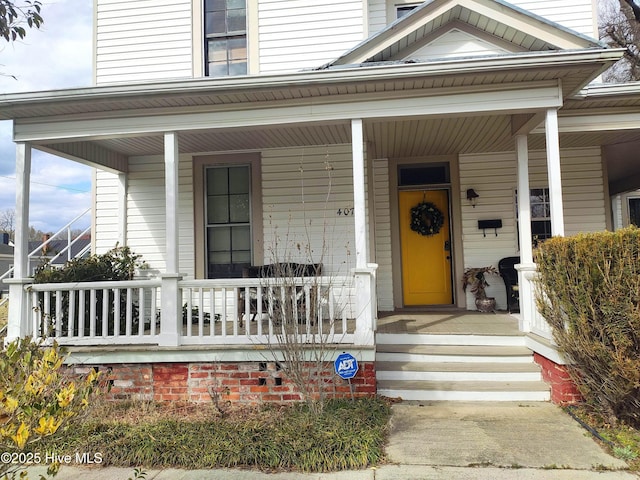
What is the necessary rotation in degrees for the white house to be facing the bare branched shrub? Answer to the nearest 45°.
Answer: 0° — it already faces it

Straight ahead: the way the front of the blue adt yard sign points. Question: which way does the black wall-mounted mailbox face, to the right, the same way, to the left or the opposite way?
the same way

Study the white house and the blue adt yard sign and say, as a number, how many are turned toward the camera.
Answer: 2

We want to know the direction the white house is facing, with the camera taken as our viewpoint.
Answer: facing the viewer

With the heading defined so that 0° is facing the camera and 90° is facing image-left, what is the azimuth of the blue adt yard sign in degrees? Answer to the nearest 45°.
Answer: approximately 0°

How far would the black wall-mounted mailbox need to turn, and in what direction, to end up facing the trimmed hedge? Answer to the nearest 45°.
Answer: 0° — it already faces it

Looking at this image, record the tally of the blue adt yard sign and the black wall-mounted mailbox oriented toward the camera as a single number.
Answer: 2

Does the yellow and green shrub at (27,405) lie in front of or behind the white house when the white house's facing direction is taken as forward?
in front

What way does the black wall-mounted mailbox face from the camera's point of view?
toward the camera

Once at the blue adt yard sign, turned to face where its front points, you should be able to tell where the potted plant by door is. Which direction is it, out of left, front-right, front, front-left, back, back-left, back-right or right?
back-left

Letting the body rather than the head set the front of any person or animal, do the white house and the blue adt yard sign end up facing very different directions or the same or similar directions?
same or similar directions

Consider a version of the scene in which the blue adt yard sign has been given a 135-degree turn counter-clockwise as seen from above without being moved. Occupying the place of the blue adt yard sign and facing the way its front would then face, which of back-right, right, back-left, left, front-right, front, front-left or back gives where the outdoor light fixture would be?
front

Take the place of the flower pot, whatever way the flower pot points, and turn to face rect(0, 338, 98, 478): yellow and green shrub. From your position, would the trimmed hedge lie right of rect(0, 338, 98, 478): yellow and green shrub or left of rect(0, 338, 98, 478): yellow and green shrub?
left
